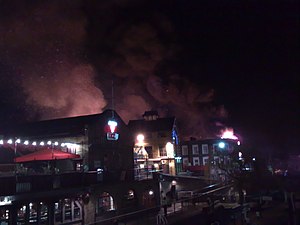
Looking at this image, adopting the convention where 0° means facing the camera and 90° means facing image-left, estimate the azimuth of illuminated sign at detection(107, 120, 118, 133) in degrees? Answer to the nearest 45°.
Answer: approximately 0°

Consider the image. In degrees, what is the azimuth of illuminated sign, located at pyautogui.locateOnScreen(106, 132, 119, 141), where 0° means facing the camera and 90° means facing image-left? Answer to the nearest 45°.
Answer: approximately 0°

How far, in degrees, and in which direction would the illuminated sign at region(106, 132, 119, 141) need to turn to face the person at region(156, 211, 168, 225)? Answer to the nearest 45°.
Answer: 0° — it already faces them

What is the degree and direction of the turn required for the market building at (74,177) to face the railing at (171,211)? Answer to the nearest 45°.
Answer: approximately 45° to its left

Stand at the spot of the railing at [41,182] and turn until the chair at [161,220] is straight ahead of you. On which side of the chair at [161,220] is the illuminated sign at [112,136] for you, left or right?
left

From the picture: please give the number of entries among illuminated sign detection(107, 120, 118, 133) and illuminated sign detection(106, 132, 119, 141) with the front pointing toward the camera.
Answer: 2

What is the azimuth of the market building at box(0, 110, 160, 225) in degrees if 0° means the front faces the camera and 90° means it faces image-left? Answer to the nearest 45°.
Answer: approximately 315°
